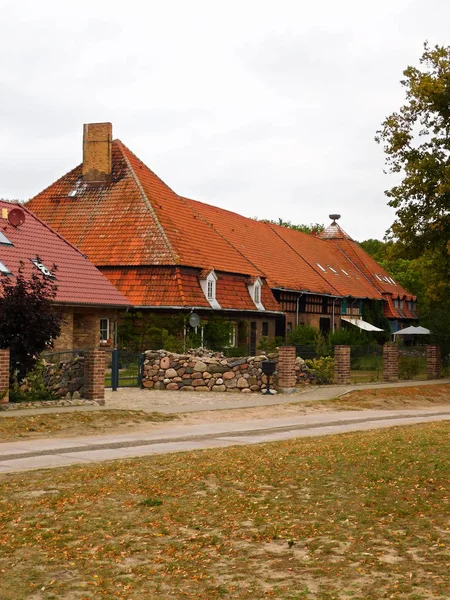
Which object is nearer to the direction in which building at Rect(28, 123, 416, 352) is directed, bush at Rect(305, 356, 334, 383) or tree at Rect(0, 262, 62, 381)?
the bush

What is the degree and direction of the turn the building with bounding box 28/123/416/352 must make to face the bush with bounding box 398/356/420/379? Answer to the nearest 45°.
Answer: approximately 45° to its left

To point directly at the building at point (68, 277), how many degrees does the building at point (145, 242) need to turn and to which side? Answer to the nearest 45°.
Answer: approximately 45° to its right

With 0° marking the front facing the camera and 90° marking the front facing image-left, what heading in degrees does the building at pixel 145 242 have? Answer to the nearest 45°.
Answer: approximately 315°

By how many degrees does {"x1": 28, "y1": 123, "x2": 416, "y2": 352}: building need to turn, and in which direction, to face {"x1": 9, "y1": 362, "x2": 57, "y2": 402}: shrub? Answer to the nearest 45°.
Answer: approximately 45° to its right
